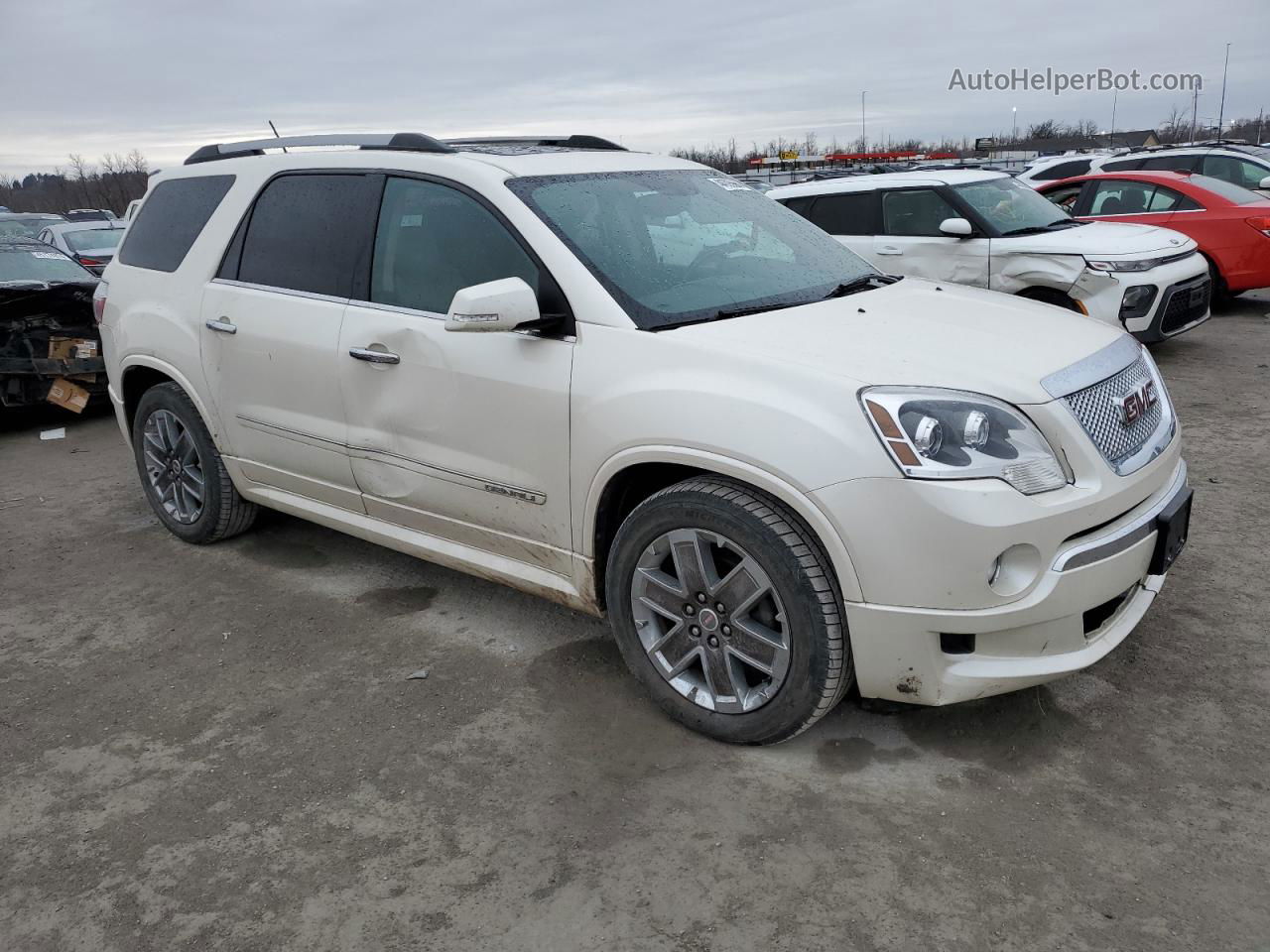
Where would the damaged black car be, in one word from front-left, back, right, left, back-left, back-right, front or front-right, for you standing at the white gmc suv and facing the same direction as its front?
back

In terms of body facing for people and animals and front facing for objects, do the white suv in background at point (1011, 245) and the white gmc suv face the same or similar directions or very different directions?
same or similar directions

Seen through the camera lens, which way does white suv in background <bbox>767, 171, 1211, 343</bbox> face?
facing the viewer and to the right of the viewer

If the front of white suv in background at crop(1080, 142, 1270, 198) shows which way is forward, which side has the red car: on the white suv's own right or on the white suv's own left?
on the white suv's own right

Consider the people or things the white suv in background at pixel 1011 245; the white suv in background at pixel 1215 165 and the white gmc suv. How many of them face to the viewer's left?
0

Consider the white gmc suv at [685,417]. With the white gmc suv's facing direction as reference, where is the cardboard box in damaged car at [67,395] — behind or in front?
behind

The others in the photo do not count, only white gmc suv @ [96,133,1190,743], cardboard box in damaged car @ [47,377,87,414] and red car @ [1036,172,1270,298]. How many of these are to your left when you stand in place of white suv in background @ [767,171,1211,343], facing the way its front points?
1
